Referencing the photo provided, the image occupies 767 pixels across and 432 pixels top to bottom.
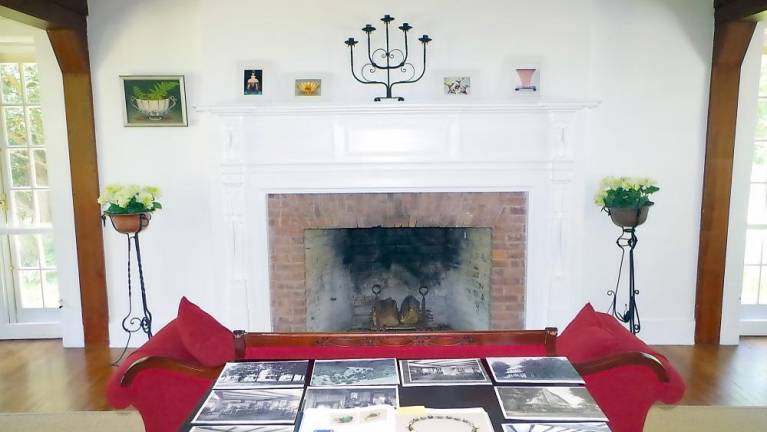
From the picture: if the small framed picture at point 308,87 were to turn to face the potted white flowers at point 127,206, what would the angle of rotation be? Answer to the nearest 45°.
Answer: approximately 90° to its right

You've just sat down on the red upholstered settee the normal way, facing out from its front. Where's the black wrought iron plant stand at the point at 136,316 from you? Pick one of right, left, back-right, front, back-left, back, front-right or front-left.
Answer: back-right

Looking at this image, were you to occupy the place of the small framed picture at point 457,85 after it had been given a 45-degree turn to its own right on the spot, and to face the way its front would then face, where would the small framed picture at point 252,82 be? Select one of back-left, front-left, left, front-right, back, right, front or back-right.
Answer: front-right

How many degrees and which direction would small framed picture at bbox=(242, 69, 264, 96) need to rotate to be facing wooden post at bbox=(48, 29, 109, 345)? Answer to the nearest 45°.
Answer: approximately 90° to its right

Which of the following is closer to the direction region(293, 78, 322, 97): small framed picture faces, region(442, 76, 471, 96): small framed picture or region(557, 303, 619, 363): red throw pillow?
the red throw pillow

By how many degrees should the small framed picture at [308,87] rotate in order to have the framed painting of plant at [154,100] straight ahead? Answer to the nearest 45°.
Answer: approximately 90° to its right

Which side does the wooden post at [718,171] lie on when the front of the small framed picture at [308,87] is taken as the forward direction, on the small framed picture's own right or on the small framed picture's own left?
on the small framed picture's own left

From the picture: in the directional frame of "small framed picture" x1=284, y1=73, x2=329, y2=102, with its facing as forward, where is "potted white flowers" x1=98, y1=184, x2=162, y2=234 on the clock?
The potted white flowers is roughly at 3 o'clock from the small framed picture.

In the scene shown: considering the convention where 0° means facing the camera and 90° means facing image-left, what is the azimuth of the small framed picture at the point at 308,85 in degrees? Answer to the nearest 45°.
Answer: approximately 0°

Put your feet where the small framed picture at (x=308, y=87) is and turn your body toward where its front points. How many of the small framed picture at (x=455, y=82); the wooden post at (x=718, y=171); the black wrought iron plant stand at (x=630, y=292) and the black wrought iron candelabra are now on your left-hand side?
4
